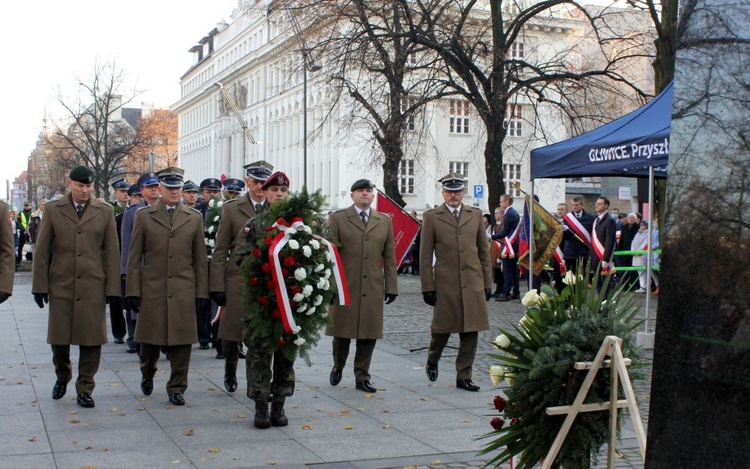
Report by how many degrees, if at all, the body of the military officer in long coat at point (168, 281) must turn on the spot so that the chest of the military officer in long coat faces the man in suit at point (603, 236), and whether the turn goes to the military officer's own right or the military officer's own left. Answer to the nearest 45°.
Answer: approximately 135° to the military officer's own left

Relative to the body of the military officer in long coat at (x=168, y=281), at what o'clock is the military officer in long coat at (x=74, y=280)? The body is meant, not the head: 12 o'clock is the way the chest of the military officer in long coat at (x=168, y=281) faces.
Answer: the military officer in long coat at (x=74, y=280) is roughly at 3 o'clock from the military officer in long coat at (x=168, y=281).

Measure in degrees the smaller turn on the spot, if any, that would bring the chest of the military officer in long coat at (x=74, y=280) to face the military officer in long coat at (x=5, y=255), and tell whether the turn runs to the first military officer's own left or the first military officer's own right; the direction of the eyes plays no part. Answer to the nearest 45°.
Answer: approximately 90° to the first military officer's own right

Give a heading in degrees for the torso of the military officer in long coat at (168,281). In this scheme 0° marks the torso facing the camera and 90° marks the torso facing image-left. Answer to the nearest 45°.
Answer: approximately 0°

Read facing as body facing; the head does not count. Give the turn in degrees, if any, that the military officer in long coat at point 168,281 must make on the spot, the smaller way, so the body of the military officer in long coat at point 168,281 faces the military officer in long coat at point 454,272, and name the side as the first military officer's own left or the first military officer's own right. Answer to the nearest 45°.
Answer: approximately 90° to the first military officer's own left

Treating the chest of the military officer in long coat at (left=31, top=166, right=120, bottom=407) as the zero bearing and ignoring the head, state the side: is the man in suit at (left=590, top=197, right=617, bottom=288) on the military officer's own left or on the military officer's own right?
on the military officer's own left

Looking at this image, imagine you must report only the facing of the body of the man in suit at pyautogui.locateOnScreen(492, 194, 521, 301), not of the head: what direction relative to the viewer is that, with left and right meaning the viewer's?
facing to the left of the viewer
